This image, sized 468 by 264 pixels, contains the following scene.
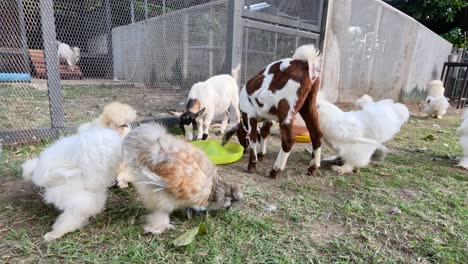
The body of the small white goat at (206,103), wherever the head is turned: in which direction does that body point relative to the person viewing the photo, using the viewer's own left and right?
facing the viewer and to the left of the viewer

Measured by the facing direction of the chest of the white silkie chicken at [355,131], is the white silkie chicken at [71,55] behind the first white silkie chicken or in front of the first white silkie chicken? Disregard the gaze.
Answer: in front

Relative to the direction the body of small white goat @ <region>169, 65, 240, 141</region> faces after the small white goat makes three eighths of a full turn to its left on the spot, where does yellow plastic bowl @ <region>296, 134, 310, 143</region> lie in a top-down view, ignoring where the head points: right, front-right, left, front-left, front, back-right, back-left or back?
front

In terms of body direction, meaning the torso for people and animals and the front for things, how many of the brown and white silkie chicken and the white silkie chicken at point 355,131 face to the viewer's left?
1

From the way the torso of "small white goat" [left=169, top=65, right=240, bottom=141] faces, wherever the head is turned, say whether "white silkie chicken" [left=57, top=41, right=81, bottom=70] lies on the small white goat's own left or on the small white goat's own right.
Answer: on the small white goat's own right

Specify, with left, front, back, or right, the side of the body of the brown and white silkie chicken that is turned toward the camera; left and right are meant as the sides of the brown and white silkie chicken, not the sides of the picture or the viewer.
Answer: right

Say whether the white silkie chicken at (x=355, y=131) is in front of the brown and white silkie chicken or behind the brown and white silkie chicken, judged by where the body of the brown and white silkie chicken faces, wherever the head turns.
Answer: in front

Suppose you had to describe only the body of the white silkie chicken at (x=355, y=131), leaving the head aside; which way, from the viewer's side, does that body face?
to the viewer's left

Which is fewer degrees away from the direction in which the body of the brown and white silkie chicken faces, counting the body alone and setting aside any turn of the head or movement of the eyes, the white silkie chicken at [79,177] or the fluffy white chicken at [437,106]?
the fluffy white chicken

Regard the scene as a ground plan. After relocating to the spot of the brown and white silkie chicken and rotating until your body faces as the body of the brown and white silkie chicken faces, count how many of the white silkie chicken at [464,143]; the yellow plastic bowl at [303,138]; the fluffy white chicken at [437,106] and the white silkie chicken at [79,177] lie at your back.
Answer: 1
